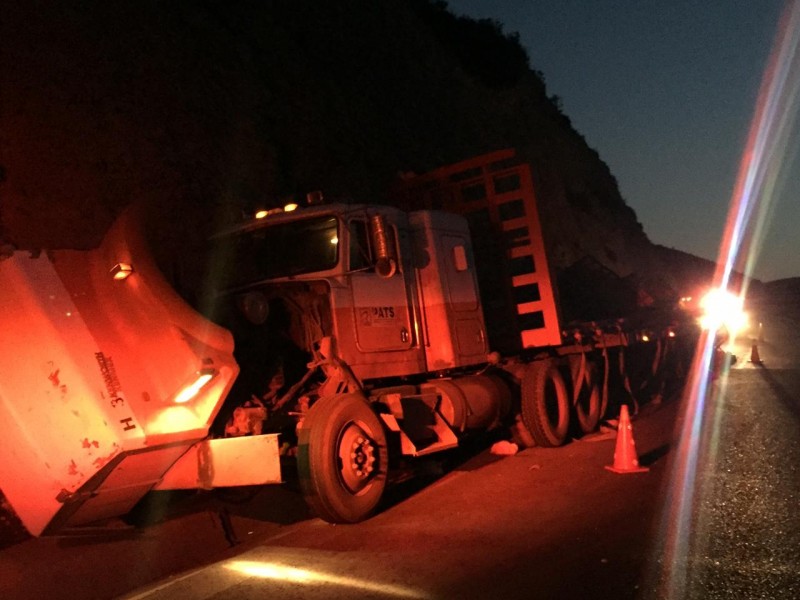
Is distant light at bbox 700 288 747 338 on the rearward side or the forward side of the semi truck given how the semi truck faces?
on the rearward side

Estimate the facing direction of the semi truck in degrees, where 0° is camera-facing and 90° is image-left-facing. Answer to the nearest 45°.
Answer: approximately 45°

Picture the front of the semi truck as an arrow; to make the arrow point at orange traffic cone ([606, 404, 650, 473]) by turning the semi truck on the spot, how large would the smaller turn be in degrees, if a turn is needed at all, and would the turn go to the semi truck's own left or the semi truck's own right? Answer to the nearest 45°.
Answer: approximately 135° to the semi truck's own left
